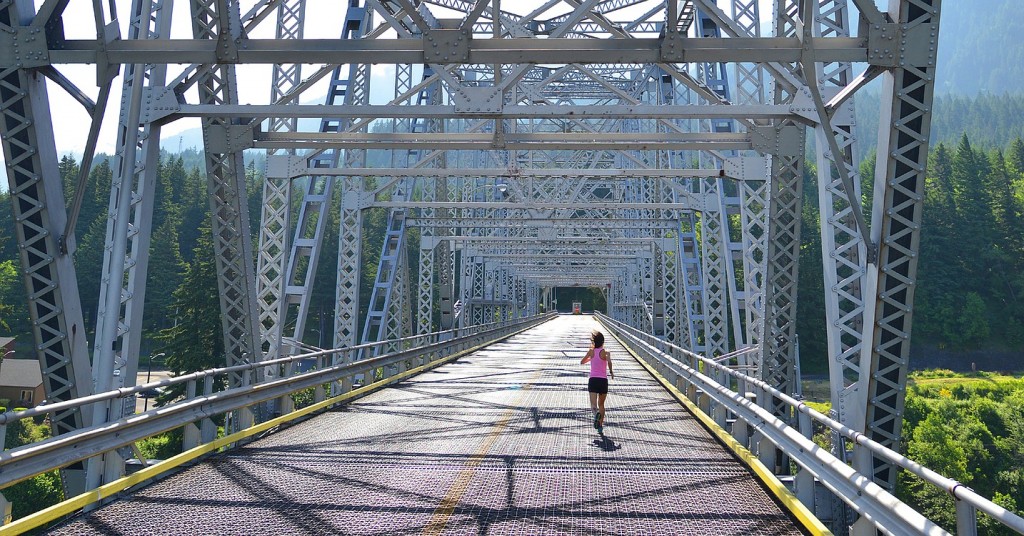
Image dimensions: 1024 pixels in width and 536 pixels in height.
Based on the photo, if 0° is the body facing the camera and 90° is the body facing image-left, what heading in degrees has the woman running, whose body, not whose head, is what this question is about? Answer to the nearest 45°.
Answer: approximately 180°
